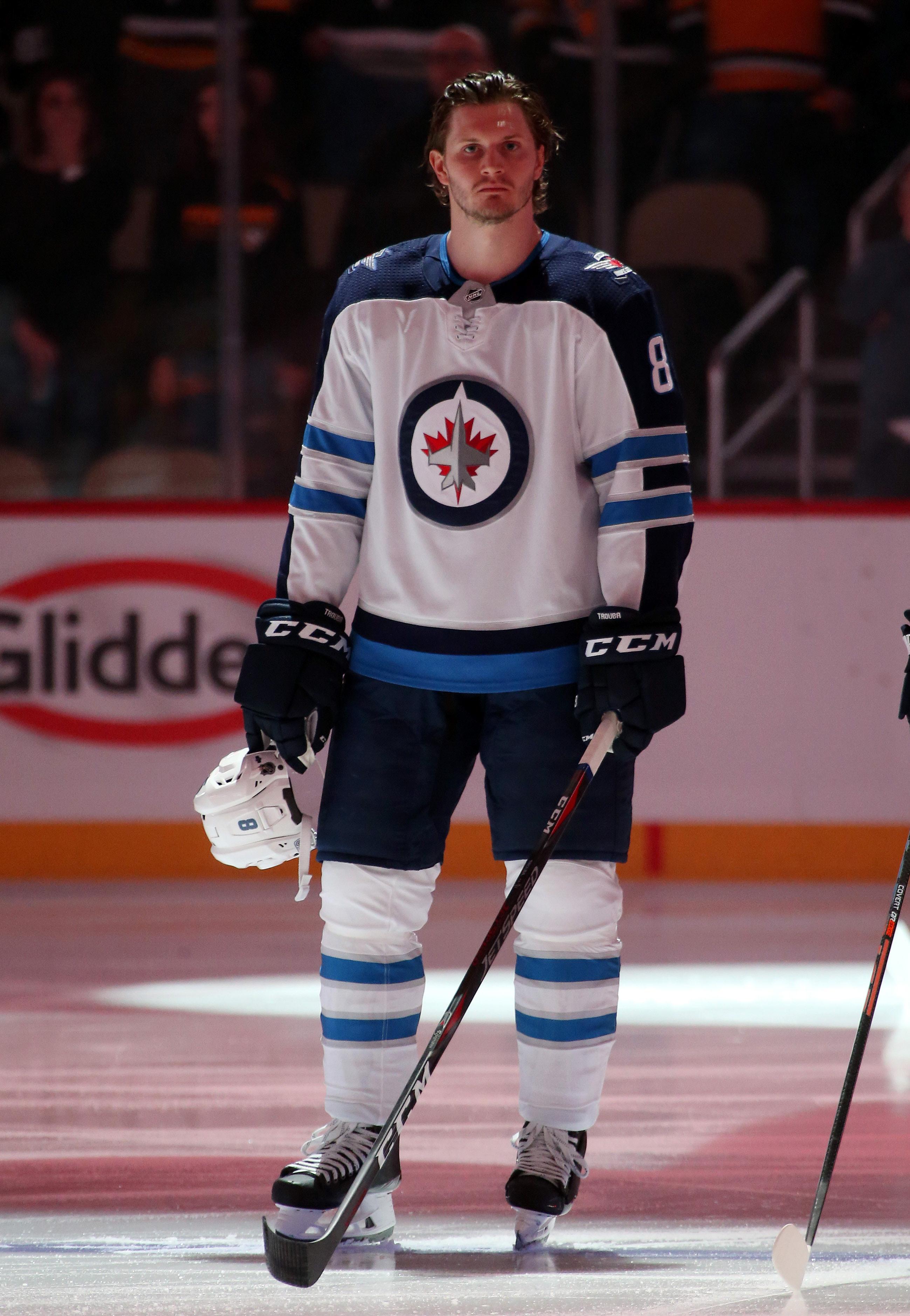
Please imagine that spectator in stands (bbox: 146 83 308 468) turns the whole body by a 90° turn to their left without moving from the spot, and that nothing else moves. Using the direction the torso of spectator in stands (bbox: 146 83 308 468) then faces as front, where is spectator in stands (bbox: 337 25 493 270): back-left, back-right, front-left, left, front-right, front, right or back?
front

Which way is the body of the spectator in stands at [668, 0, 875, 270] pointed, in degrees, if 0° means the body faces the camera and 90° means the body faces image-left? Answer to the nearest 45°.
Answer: approximately 0°

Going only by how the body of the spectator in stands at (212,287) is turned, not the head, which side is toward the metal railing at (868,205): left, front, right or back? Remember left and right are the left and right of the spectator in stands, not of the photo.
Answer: left

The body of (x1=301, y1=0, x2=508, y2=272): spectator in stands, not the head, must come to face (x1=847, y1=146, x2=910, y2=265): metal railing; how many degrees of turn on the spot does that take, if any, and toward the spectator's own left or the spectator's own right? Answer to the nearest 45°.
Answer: approximately 90° to the spectator's own left

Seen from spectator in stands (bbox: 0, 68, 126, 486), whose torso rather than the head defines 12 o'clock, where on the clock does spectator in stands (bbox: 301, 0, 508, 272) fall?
spectator in stands (bbox: 301, 0, 508, 272) is roughly at 9 o'clock from spectator in stands (bbox: 0, 68, 126, 486).

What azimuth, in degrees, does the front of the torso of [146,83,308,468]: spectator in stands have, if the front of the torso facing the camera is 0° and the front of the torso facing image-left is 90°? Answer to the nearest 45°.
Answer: approximately 0°

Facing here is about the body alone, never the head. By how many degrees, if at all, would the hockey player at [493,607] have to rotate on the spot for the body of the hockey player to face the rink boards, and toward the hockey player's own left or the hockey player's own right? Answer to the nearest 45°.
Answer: approximately 180°
